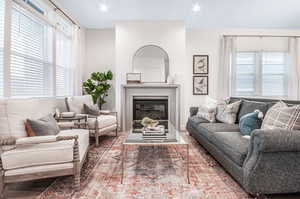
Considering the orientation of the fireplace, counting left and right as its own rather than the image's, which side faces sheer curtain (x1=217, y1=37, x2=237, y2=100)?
left

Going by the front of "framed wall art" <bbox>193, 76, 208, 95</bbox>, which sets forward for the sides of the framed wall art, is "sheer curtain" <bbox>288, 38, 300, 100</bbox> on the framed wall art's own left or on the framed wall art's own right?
on the framed wall art's own left

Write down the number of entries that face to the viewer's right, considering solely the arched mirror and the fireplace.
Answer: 0

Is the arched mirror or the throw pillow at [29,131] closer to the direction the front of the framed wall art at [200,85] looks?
the throw pillow

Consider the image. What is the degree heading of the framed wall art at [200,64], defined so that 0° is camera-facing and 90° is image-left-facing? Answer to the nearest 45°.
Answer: approximately 0°

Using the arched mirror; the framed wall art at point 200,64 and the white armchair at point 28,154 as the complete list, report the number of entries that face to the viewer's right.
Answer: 1

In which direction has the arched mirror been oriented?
toward the camera

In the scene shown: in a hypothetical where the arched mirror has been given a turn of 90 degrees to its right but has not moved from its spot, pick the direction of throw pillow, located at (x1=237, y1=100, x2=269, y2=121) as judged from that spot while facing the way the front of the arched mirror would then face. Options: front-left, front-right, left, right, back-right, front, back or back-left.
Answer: back-left

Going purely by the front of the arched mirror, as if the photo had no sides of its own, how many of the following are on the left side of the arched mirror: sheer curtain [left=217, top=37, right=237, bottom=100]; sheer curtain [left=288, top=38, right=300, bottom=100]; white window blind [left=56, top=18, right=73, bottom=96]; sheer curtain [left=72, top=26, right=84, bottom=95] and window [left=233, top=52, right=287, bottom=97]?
3

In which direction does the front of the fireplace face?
toward the camera

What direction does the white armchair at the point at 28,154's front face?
to the viewer's right

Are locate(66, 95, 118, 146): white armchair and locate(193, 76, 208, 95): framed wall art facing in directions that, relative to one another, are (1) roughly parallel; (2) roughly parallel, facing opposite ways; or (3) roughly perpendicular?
roughly perpendicular

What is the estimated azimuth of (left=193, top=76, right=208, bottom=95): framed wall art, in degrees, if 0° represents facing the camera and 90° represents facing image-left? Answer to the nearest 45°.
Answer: approximately 0°

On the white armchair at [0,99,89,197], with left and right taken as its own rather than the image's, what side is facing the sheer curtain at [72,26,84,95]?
left

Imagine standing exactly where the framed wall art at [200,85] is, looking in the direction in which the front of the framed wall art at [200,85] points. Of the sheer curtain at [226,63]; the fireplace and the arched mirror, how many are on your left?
1
